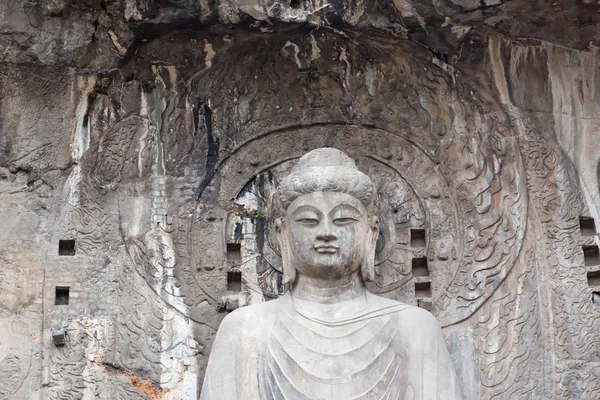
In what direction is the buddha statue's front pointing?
toward the camera
